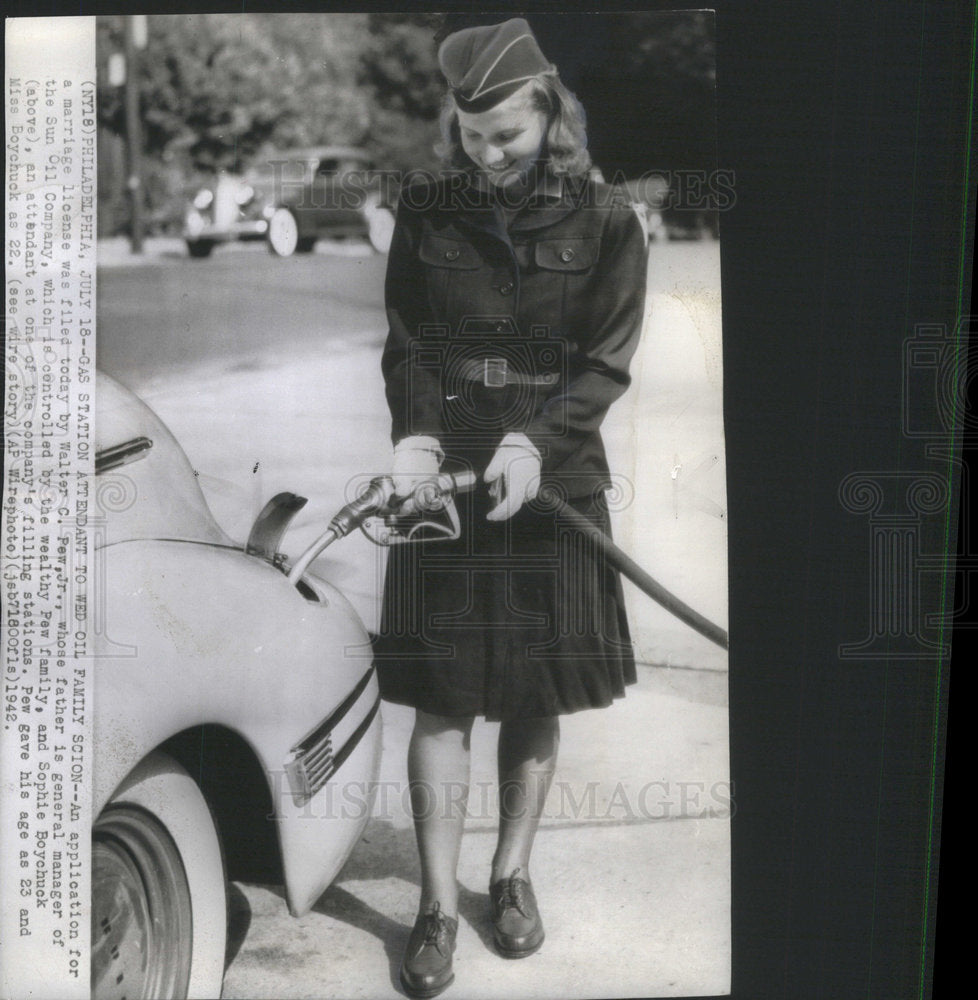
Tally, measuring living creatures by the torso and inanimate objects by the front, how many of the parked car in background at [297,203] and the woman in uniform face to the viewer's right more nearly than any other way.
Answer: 0

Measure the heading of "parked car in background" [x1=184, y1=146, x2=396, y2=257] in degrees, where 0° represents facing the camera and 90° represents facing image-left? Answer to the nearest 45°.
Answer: approximately 45°
